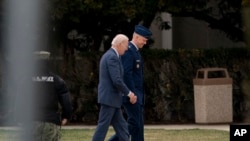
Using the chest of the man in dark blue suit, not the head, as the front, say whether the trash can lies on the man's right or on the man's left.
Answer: on the man's left

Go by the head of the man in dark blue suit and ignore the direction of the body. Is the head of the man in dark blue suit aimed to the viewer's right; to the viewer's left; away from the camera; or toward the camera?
to the viewer's right

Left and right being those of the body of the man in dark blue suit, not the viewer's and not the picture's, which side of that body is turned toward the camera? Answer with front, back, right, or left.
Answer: right

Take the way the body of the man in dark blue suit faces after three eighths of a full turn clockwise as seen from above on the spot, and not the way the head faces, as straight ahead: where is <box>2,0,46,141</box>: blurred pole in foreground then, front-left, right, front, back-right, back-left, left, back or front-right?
front-left
